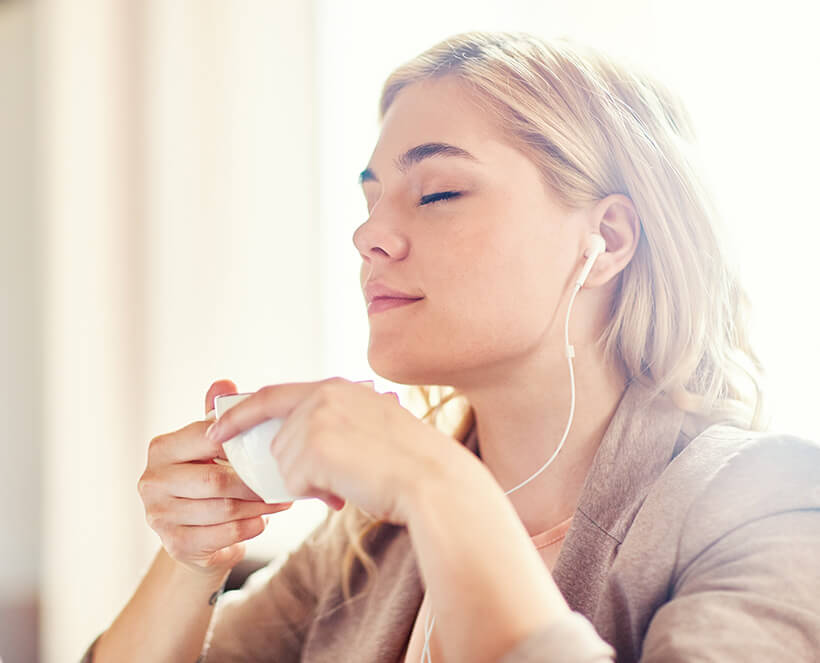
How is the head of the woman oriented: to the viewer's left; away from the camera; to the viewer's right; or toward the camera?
to the viewer's left

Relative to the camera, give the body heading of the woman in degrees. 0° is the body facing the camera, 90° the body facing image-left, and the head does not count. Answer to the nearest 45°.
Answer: approximately 45°
